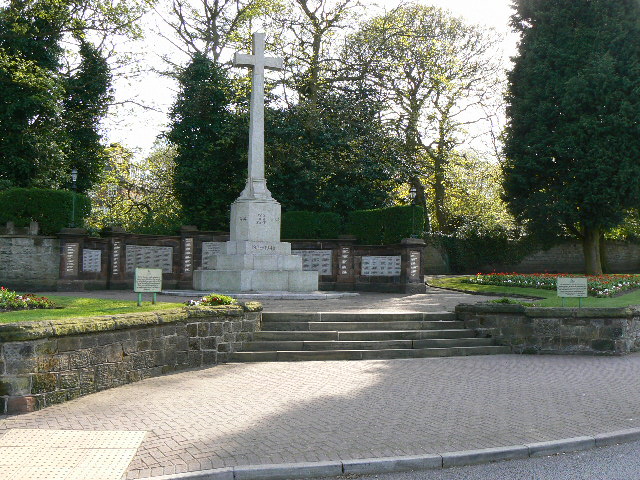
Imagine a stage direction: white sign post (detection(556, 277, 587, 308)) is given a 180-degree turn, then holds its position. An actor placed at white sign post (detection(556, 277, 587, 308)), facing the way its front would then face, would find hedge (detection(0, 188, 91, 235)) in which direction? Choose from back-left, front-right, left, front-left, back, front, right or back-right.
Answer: left

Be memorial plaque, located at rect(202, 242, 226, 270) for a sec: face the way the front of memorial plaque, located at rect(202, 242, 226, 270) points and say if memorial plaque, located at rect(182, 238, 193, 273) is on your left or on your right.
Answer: on your right

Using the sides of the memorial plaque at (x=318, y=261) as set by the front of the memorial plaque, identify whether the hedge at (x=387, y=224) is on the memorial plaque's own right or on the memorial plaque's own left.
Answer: on the memorial plaque's own left

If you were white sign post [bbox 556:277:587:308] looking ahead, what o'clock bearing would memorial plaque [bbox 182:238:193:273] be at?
The memorial plaque is roughly at 4 o'clock from the white sign post.

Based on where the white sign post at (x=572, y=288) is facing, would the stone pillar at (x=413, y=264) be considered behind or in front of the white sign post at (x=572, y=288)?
behind

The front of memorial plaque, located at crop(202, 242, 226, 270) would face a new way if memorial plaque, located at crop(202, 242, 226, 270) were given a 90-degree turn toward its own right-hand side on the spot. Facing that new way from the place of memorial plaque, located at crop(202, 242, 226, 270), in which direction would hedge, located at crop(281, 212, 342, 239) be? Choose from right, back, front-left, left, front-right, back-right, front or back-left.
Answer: back

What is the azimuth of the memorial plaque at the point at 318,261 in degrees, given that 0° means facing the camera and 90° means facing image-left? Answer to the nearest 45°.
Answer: approximately 0°

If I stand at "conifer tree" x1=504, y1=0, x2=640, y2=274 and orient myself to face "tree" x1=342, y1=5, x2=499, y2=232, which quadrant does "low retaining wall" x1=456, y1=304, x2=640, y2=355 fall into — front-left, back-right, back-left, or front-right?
back-left

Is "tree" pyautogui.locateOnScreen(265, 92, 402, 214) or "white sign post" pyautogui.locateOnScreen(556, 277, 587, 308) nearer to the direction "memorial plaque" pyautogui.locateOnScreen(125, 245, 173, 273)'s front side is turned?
the white sign post

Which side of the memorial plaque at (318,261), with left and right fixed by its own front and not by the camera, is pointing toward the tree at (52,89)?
right
